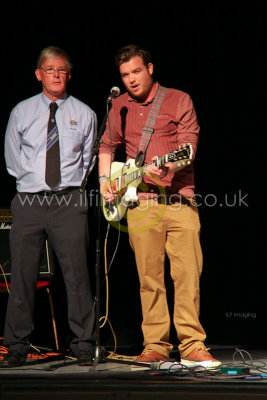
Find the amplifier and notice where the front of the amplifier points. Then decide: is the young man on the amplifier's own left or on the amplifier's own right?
on the amplifier's own left

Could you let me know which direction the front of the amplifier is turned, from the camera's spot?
facing the viewer

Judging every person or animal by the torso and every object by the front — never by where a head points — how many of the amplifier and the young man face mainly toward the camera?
2

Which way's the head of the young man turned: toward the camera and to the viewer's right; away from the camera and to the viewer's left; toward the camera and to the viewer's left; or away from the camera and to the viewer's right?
toward the camera and to the viewer's left

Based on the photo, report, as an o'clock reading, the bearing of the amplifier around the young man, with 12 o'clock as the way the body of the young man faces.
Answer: The amplifier is roughly at 4 o'clock from the young man.

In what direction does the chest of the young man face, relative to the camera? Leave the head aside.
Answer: toward the camera
